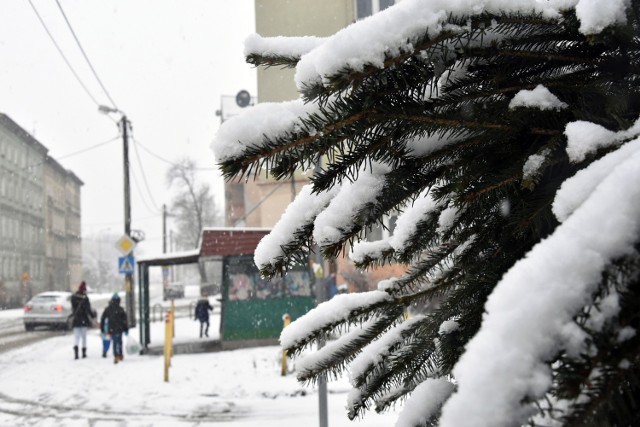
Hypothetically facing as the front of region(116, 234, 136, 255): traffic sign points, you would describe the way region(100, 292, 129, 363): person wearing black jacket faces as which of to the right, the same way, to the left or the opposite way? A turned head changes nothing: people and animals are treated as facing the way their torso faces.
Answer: the opposite way

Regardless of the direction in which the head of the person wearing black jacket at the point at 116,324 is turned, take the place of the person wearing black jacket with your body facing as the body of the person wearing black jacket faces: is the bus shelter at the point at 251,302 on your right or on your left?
on your right

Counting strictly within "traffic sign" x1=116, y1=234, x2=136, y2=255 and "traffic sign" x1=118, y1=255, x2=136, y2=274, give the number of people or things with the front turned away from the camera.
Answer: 0

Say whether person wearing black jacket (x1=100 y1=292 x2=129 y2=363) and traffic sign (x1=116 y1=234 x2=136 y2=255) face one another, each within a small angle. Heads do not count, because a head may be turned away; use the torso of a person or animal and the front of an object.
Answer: yes

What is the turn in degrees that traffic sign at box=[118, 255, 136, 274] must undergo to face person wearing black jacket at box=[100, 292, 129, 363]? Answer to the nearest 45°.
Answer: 0° — it already faces them

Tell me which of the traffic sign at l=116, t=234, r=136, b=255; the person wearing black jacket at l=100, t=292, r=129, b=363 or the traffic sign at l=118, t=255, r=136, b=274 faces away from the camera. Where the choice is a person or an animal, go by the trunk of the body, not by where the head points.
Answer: the person wearing black jacket

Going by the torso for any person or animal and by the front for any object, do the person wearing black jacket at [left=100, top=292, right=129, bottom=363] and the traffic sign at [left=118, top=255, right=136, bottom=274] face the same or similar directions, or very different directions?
very different directions

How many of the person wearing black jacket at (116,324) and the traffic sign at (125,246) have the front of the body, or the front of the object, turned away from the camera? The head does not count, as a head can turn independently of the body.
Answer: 1

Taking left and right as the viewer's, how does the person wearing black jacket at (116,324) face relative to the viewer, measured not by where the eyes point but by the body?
facing away from the viewer

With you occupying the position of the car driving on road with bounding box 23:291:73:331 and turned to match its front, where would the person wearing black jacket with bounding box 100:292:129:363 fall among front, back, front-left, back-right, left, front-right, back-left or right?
back-right
